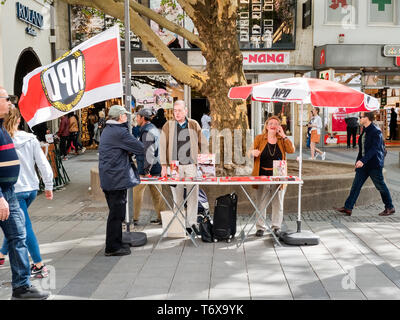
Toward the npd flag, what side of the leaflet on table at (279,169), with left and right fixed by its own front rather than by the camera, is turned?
right

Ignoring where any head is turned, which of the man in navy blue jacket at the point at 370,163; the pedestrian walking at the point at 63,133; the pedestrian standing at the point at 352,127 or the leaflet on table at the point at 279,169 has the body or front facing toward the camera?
the leaflet on table

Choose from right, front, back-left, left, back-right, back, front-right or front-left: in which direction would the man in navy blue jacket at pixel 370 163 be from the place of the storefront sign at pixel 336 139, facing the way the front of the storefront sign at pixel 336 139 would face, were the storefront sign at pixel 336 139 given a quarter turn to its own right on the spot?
left

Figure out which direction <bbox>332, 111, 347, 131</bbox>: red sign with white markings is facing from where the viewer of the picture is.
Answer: facing the viewer

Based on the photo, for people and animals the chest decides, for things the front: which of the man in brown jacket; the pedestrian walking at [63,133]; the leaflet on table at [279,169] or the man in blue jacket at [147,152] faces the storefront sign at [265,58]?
the pedestrian walking

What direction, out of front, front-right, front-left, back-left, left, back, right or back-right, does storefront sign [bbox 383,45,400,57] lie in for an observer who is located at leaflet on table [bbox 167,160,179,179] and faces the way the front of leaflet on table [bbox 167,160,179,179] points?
back-left

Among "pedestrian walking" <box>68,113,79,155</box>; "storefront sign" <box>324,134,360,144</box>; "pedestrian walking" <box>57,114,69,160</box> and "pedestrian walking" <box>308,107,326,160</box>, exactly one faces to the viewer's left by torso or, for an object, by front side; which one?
"pedestrian walking" <box>308,107,326,160</box>

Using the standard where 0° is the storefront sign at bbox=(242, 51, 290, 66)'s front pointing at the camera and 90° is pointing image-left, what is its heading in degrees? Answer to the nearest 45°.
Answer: approximately 0°

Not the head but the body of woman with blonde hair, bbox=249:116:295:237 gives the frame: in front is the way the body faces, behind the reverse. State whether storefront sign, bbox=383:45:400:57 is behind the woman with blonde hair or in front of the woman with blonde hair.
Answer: behind

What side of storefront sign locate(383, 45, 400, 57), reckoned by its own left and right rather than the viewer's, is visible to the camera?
front

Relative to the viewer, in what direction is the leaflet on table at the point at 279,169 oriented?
toward the camera
